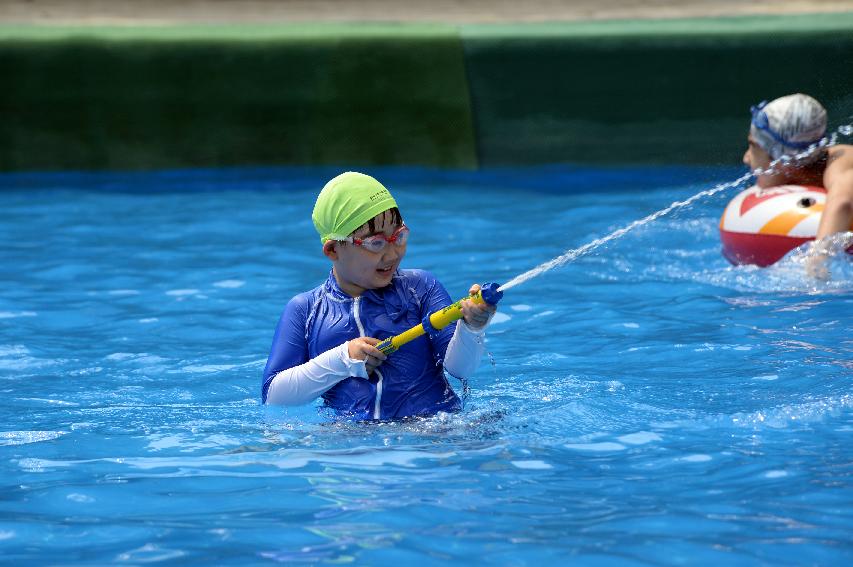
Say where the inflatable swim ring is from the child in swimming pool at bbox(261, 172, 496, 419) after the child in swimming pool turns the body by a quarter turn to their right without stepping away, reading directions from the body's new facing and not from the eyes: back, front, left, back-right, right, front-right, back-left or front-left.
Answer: back-right

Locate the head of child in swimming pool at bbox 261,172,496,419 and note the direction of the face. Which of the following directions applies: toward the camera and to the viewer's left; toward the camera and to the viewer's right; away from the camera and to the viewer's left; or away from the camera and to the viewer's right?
toward the camera and to the viewer's right

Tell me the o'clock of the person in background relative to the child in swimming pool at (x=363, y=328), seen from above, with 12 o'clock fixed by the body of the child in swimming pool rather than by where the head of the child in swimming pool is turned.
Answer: The person in background is roughly at 8 o'clock from the child in swimming pool.

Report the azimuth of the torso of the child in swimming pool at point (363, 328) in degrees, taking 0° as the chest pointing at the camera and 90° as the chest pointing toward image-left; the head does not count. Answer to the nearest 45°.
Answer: approximately 0°

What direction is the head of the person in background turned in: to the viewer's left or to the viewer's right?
to the viewer's left
